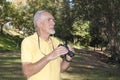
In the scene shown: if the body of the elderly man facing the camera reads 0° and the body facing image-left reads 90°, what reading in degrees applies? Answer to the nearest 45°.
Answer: approximately 315°
